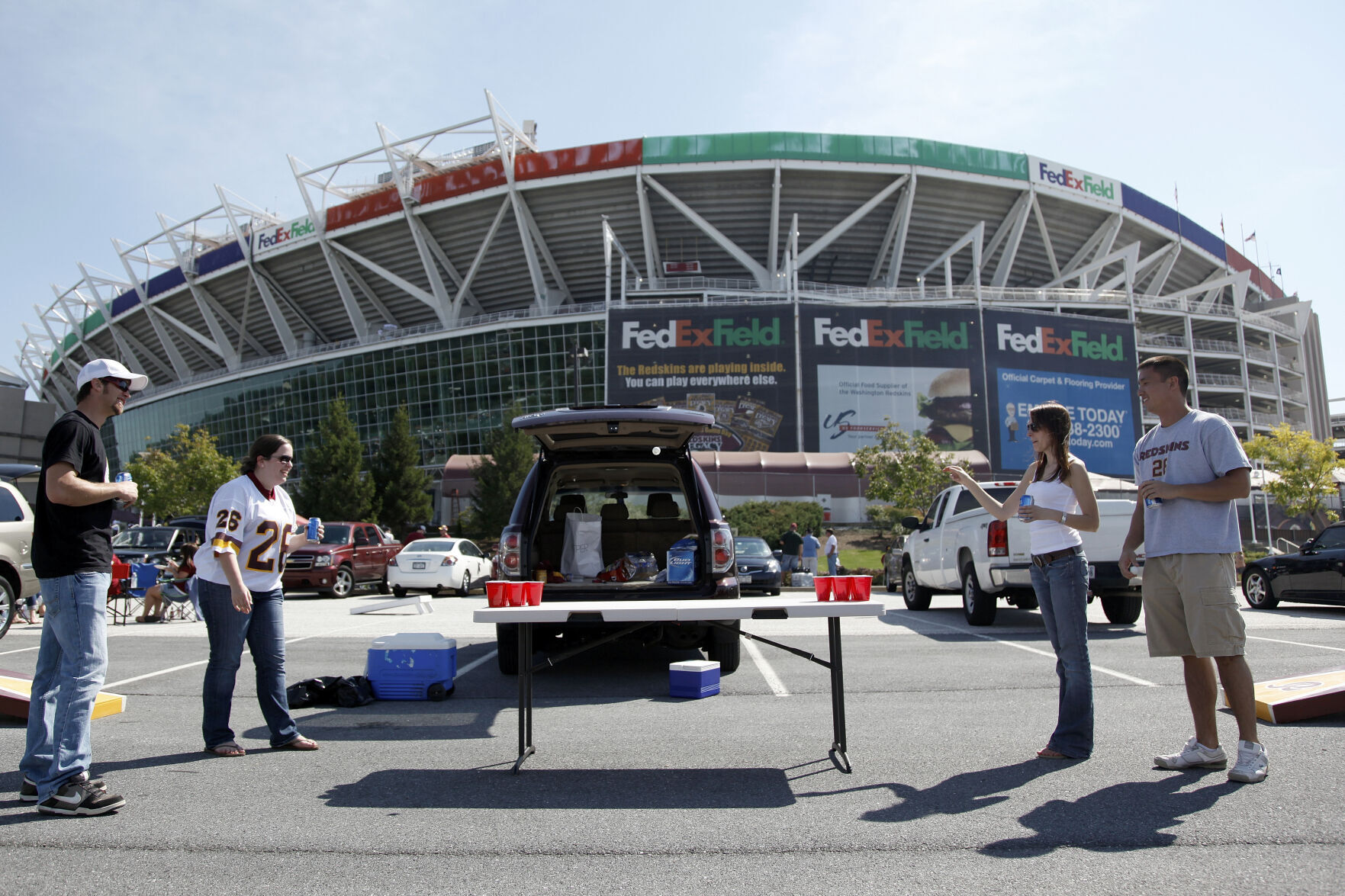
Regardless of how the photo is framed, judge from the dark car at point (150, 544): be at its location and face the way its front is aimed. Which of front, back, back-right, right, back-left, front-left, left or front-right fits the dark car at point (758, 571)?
left

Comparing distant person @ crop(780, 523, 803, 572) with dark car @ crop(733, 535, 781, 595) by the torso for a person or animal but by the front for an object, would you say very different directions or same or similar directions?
very different directions

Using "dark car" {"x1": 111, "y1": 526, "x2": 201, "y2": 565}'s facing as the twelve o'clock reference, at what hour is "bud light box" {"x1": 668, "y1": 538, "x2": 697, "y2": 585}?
The bud light box is roughly at 10 o'clock from the dark car.

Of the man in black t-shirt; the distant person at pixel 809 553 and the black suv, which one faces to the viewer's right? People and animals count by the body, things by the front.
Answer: the man in black t-shirt

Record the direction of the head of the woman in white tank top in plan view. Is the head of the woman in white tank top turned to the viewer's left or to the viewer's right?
to the viewer's left

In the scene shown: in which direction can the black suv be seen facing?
away from the camera

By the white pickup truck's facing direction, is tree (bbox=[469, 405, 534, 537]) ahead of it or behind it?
ahead

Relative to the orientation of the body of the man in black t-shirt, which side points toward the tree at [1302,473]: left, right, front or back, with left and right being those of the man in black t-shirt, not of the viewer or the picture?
front

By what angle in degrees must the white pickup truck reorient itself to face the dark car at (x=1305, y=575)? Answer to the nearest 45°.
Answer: approximately 90° to its right

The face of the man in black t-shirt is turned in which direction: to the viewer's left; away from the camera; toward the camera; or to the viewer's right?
to the viewer's right

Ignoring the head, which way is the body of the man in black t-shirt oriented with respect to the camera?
to the viewer's right

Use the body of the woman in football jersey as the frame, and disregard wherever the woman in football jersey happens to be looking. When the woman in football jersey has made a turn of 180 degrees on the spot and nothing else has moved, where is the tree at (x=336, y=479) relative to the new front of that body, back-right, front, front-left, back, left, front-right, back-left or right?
front-right

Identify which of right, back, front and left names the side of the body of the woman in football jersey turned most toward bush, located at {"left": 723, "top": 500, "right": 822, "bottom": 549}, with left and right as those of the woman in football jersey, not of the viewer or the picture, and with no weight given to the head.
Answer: left
